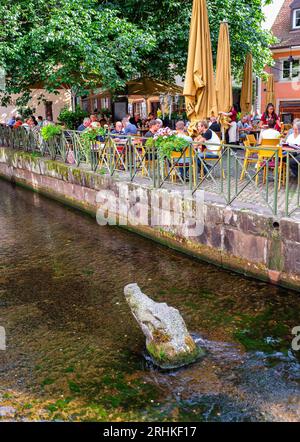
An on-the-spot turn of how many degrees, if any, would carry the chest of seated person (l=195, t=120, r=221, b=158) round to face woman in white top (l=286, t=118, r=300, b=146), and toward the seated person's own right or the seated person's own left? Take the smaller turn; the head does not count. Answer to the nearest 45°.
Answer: approximately 135° to the seated person's own left

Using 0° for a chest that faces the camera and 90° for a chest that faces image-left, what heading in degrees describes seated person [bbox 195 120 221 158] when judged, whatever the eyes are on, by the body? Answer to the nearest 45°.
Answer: approximately 90°

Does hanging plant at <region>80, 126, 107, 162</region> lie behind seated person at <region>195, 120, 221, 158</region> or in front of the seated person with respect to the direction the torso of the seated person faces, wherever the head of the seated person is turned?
in front

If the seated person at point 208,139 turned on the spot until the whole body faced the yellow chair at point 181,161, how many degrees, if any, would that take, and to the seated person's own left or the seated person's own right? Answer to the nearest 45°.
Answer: approximately 45° to the seated person's own left

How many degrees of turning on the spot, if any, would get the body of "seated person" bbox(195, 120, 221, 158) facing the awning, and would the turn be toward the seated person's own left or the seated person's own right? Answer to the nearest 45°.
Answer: approximately 90° to the seated person's own right

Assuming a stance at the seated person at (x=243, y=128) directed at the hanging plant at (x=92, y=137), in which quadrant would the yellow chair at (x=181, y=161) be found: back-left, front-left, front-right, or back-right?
front-left

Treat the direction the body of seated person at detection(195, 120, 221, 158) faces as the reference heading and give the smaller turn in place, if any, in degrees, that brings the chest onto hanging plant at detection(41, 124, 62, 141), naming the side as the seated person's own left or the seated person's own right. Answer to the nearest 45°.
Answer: approximately 45° to the seated person's own right

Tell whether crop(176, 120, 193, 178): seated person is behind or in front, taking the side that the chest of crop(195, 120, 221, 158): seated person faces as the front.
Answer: in front

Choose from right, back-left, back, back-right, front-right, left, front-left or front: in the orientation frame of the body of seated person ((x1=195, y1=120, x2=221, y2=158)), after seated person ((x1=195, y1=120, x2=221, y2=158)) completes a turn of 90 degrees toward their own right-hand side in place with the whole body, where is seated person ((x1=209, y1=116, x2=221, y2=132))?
front
